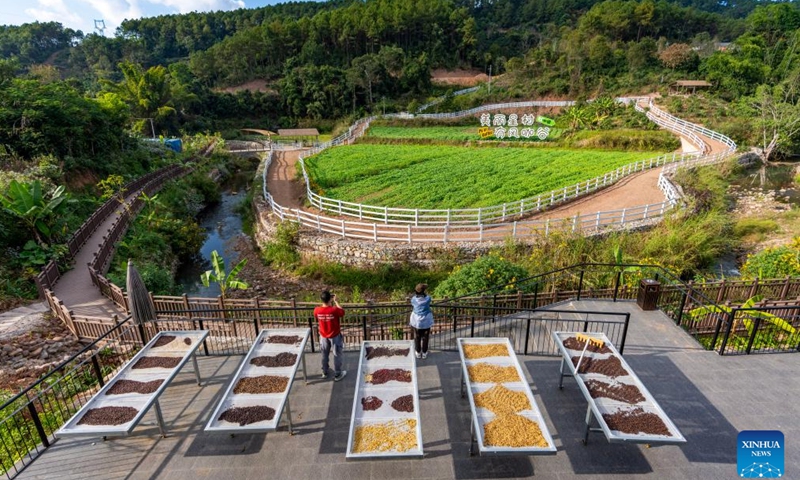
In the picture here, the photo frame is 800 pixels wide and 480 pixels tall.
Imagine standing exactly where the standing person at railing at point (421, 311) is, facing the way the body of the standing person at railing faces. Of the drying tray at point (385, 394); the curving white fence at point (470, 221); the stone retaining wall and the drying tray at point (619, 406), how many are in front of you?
2

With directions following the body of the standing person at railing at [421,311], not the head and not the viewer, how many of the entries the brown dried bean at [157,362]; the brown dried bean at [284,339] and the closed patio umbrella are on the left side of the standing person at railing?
3

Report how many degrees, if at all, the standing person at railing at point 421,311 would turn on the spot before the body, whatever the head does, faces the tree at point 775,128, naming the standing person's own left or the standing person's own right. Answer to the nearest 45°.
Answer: approximately 45° to the standing person's own right

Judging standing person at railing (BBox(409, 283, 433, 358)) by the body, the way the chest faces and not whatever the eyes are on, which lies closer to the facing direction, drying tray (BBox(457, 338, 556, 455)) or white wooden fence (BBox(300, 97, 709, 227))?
the white wooden fence

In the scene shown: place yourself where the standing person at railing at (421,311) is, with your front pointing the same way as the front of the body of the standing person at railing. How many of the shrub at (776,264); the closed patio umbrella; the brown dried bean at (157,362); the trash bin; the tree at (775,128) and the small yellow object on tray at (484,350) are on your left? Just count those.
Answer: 2

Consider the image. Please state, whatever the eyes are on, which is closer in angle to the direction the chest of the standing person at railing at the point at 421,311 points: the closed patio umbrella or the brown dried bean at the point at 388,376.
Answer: the closed patio umbrella

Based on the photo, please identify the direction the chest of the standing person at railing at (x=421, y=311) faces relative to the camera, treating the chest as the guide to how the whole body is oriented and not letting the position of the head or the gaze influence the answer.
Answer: away from the camera

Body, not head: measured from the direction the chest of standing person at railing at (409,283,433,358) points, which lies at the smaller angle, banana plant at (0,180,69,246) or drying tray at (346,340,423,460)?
the banana plant

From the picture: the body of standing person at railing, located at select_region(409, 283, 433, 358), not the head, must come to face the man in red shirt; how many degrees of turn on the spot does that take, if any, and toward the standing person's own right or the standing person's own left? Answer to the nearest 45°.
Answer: approximately 90° to the standing person's own left

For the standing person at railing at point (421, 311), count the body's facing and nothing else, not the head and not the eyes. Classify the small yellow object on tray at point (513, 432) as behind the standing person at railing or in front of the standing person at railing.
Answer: behind

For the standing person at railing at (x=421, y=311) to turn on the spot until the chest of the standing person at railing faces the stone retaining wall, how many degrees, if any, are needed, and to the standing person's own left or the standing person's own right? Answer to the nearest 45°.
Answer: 0° — they already face it

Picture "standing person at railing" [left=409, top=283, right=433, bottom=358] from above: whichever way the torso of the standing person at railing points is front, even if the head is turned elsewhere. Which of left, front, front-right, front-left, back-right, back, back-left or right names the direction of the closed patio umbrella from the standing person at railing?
left

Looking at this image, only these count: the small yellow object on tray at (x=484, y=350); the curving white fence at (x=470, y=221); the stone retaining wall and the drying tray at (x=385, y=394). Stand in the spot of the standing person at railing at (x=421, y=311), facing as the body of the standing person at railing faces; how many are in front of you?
2

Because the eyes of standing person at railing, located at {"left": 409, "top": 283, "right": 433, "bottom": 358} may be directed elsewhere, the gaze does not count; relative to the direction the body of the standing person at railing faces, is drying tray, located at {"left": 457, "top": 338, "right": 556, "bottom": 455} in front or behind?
behind

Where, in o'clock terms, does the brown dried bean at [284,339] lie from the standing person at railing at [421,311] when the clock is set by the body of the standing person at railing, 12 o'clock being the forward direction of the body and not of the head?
The brown dried bean is roughly at 9 o'clock from the standing person at railing.

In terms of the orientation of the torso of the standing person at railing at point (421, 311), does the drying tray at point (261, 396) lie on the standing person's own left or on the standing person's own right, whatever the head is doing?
on the standing person's own left

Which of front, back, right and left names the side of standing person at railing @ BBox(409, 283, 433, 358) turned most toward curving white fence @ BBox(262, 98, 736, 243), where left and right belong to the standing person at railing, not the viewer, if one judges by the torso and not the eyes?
front
